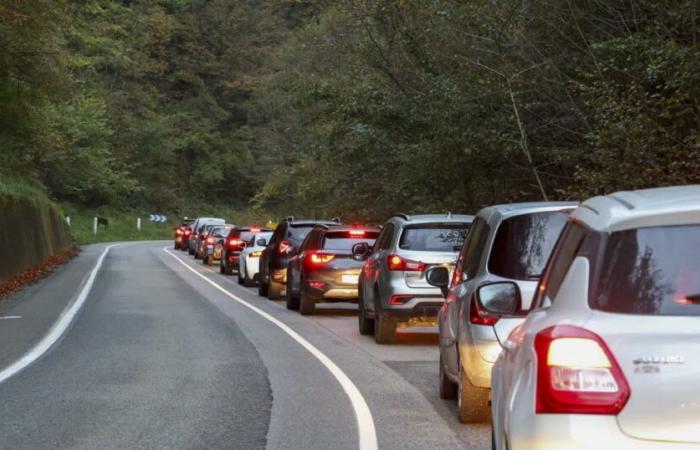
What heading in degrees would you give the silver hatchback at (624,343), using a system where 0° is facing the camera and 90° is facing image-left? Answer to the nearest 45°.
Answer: approximately 180°

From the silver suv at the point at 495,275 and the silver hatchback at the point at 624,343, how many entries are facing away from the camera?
2

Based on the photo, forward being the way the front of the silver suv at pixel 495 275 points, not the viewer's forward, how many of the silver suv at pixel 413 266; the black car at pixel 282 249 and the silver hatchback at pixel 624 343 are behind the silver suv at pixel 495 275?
1

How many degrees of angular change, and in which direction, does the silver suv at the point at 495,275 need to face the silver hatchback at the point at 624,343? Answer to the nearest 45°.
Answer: approximately 180°

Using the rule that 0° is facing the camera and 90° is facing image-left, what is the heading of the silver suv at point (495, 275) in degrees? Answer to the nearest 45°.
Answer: approximately 180°
